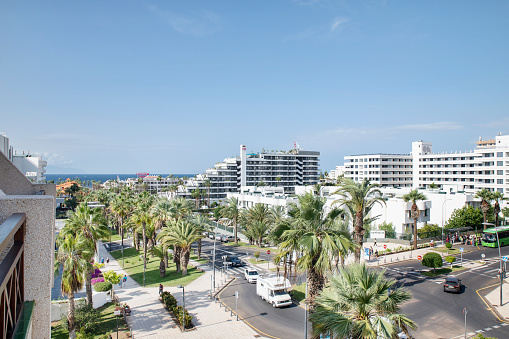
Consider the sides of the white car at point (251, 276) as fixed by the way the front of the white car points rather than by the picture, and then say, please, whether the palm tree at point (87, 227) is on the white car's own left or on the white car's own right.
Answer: on the white car's own right

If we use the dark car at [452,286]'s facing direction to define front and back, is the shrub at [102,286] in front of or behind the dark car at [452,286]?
behind

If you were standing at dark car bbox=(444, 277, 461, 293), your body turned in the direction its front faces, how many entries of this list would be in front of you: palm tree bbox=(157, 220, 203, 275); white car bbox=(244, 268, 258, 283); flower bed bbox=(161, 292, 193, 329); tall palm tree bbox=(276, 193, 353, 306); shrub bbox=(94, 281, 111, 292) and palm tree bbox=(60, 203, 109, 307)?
0

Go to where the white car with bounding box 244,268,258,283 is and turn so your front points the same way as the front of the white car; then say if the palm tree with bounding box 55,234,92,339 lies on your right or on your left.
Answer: on your right

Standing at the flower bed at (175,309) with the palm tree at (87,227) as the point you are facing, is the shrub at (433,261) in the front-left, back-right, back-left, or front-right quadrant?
back-right

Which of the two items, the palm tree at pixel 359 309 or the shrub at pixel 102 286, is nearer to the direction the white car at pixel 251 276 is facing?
the palm tree

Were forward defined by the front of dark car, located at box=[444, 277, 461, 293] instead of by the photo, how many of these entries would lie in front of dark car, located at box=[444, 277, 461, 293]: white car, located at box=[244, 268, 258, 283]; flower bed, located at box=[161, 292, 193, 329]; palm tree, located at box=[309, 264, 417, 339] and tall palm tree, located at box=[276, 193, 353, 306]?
0

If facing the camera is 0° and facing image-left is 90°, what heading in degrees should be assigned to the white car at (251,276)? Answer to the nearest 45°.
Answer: approximately 315°

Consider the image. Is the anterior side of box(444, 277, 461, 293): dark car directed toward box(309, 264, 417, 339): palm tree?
no

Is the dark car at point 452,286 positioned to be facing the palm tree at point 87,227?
no

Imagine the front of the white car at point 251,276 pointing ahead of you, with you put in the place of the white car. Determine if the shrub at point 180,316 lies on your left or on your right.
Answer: on your right

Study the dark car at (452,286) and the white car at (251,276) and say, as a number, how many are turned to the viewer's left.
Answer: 0

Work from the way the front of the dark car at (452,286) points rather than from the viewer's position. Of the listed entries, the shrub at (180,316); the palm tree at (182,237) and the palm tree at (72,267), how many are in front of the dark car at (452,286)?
0
